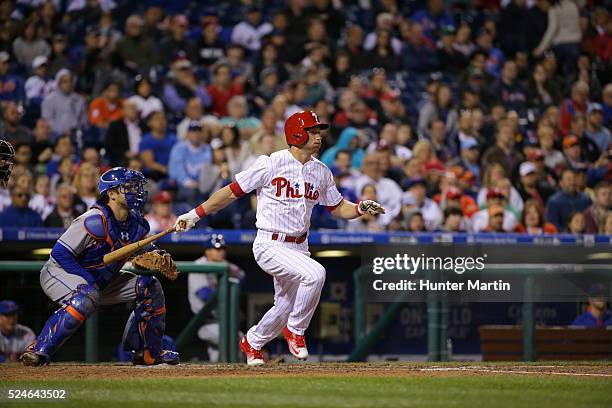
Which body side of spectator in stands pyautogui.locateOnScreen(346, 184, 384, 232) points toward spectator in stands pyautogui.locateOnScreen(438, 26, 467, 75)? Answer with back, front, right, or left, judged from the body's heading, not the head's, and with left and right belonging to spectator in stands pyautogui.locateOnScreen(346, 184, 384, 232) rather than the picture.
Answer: back

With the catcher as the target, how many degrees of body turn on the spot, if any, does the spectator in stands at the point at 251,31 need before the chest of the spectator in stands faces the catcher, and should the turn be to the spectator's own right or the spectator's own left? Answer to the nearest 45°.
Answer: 0° — they already face them

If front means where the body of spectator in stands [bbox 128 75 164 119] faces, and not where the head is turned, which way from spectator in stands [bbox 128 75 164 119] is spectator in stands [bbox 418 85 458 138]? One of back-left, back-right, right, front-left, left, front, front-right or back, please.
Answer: left

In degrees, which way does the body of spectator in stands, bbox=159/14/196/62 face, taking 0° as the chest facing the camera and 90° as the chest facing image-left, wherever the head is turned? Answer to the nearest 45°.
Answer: approximately 0°

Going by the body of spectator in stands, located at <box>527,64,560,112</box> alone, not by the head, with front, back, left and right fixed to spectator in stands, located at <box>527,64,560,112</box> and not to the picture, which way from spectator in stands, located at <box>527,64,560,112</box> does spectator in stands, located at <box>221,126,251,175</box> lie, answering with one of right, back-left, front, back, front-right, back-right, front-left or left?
front-right

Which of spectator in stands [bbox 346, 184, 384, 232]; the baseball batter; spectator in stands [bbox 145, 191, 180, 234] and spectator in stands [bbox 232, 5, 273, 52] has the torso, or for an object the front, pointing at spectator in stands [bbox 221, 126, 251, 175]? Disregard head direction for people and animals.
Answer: spectator in stands [bbox 232, 5, 273, 52]

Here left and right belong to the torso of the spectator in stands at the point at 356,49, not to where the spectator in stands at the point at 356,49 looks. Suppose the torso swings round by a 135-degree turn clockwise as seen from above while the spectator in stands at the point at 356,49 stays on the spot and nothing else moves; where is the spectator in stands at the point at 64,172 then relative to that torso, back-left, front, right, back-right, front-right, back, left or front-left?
left

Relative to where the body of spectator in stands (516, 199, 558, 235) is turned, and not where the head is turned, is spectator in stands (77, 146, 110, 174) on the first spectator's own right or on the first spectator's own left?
on the first spectator's own right

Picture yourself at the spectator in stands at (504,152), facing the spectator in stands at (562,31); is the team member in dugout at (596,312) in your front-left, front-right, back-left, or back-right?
back-right

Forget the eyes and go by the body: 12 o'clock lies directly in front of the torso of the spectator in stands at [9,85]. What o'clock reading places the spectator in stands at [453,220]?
the spectator in stands at [453,220] is roughly at 10 o'clock from the spectator in stands at [9,85].
